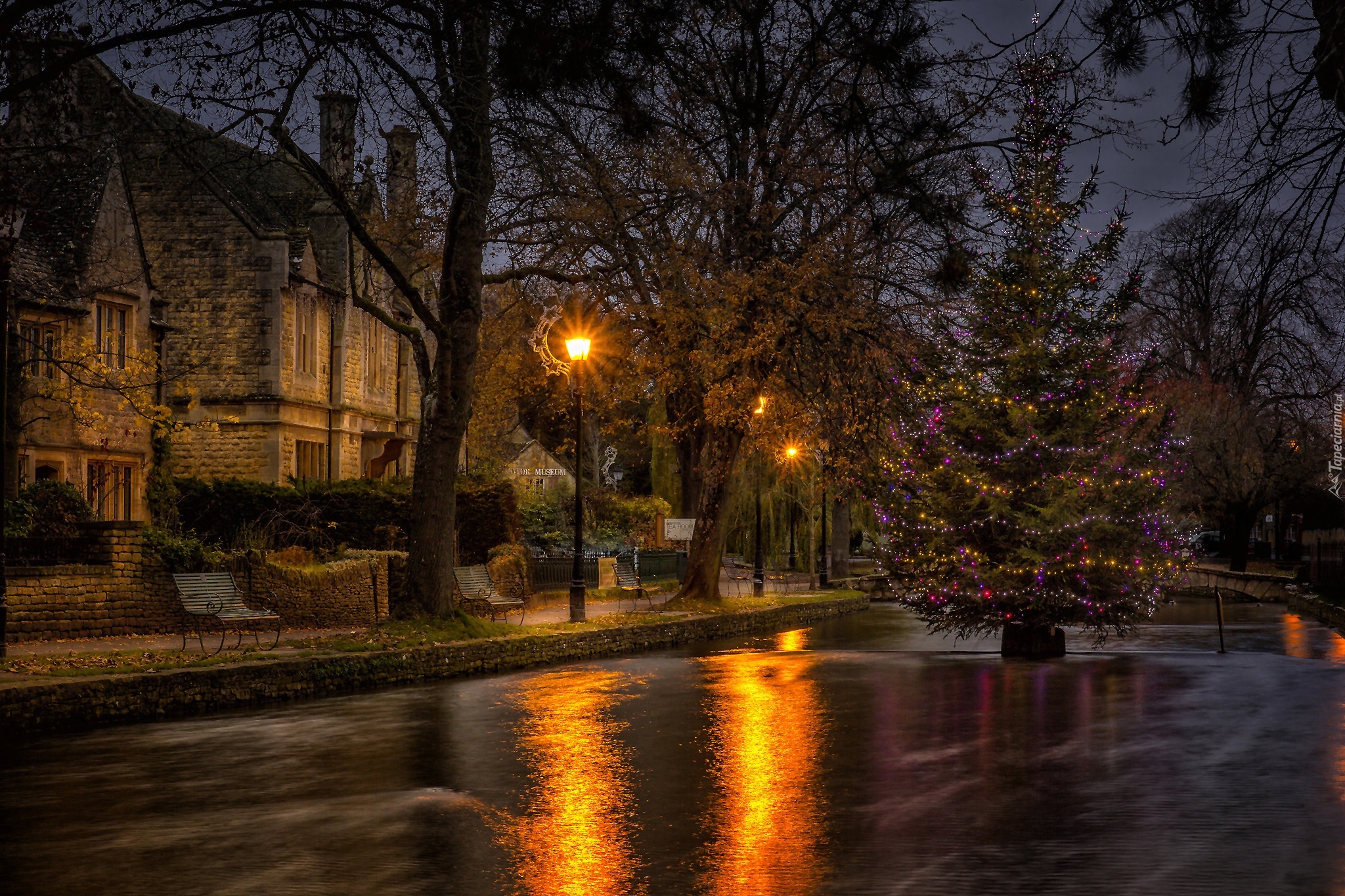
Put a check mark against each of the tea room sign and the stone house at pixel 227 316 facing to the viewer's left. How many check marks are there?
0

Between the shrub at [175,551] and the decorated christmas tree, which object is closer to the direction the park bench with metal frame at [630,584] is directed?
the decorated christmas tree

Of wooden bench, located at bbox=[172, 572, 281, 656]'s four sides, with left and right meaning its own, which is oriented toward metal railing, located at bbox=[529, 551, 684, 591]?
left

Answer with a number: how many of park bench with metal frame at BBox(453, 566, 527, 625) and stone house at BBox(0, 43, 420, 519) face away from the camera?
0

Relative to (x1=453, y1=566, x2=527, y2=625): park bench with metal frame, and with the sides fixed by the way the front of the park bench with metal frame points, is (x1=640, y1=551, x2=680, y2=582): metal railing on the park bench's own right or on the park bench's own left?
on the park bench's own left

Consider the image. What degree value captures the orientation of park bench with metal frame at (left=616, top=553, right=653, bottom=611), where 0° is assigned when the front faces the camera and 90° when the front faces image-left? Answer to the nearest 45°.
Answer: approximately 315°

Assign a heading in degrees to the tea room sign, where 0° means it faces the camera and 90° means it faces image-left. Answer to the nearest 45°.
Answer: approximately 0°
